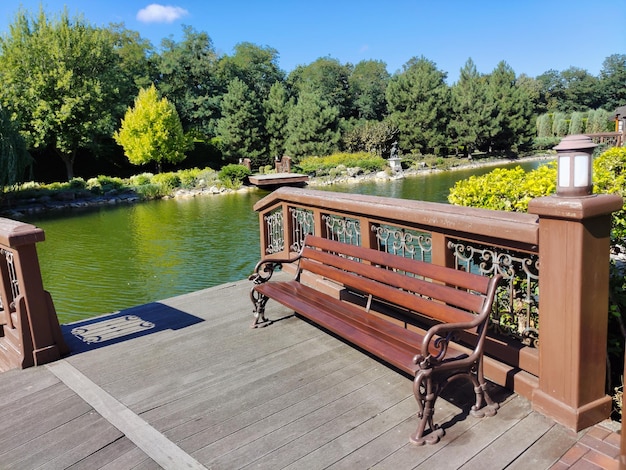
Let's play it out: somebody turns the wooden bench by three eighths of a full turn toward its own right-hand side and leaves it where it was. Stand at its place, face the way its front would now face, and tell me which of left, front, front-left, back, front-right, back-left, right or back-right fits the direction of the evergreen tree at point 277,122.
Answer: front

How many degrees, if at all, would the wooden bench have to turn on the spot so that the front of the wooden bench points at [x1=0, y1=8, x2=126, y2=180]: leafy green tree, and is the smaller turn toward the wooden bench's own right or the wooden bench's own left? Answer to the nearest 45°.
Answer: approximately 90° to the wooden bench's own right

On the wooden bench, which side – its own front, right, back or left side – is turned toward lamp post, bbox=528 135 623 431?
left

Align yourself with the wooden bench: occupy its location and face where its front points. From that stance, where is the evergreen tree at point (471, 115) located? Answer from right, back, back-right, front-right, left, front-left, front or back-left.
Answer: back-right

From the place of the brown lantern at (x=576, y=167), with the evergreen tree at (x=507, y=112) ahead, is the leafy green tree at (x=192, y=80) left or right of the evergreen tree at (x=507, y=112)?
left

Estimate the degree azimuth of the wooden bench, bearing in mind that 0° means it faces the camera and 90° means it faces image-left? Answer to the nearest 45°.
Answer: approximately 45°

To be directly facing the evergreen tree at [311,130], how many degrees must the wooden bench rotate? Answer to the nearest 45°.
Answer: approximately 135° to its right

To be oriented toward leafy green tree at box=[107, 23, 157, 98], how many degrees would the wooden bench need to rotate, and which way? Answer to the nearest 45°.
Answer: approximately 90° to its right

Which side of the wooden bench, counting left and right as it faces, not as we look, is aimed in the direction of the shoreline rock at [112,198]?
right

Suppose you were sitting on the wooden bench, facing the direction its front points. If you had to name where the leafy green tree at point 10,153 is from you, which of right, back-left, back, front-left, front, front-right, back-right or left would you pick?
right

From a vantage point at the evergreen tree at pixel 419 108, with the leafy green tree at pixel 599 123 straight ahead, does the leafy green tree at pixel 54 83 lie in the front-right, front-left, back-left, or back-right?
back-right

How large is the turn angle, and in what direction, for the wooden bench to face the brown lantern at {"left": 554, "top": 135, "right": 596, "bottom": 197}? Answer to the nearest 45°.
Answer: approximately 90° to its left

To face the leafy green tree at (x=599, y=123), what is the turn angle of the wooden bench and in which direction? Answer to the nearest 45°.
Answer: approximately 180°

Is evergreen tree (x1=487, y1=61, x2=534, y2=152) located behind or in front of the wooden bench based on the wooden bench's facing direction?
behind
